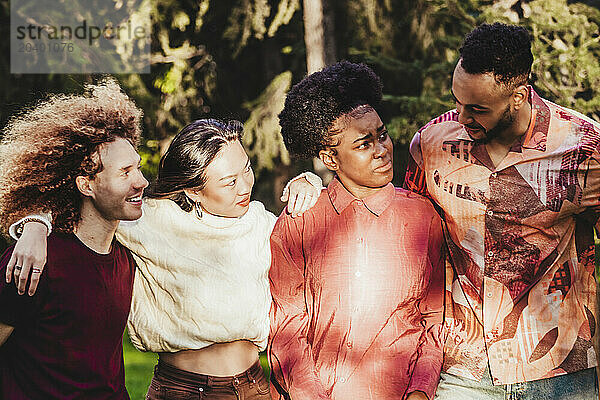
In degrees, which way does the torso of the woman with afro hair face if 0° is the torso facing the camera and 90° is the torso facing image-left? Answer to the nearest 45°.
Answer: approximately 0°

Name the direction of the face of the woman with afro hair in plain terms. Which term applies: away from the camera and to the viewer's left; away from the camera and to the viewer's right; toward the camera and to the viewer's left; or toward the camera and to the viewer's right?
toward the camera and to the viewer's right

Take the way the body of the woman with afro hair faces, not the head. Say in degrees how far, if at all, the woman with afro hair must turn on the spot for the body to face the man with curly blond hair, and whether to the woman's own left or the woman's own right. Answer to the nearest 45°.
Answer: approximately 90° to the woman's own right

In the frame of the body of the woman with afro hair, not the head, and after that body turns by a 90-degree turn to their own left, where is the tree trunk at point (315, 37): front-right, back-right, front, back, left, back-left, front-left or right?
left
